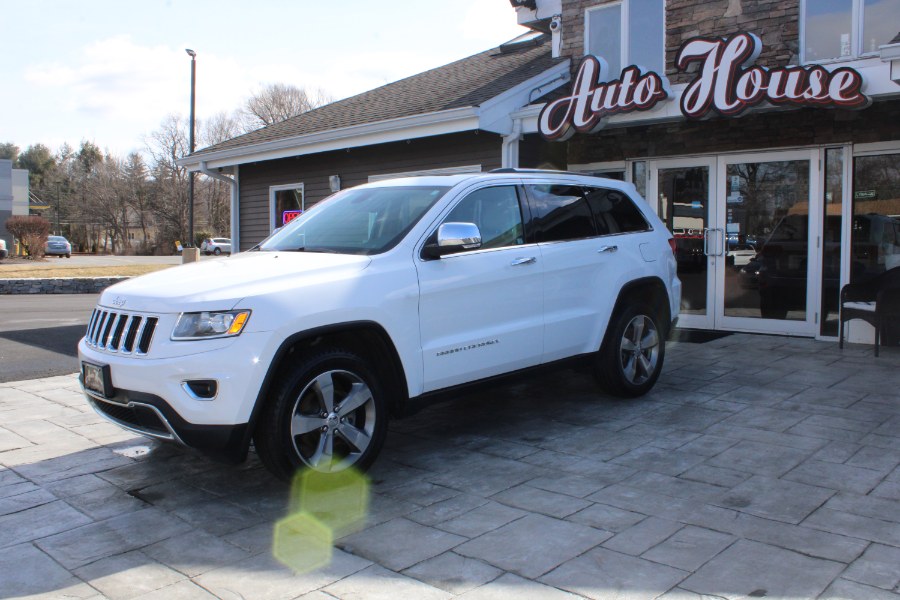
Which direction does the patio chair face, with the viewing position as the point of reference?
facing the viewer and to the left of the viewer

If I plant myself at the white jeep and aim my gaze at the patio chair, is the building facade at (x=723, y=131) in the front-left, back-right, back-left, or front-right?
front-left

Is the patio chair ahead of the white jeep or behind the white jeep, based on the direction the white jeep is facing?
behind

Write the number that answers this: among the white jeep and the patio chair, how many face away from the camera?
0

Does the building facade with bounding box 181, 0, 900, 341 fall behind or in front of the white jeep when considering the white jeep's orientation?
behind

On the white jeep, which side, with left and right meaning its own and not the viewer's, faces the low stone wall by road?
right

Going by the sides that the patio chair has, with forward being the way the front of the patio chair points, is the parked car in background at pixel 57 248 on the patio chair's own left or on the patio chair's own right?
on the patio chair's own right
